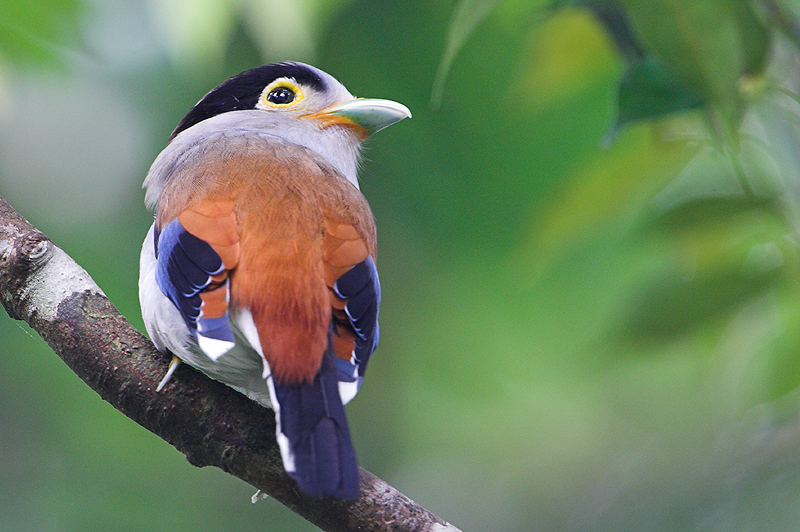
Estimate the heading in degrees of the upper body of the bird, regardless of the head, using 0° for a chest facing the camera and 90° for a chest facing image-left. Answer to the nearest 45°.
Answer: approximately 180°

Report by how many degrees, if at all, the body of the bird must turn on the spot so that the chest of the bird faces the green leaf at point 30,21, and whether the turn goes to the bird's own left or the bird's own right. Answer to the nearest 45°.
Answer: approximately 45° to the bird's own left
